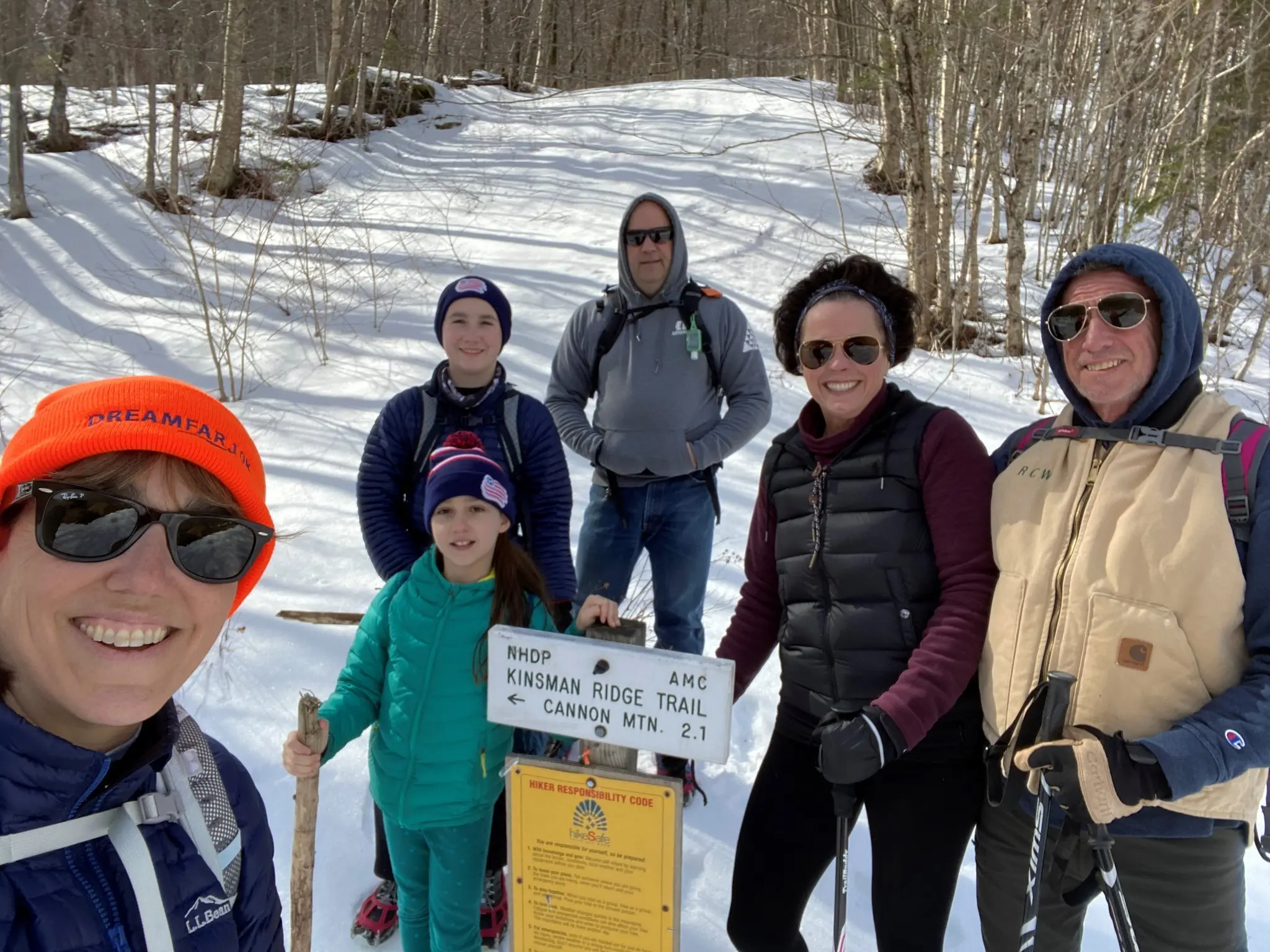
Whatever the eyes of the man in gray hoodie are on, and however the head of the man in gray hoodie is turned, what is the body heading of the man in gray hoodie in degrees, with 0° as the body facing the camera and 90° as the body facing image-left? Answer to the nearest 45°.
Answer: approximately 0°

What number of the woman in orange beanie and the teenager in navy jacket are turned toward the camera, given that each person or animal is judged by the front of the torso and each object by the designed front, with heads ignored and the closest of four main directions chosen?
2

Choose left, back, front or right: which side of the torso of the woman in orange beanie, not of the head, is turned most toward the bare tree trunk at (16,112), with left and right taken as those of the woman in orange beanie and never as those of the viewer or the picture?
back

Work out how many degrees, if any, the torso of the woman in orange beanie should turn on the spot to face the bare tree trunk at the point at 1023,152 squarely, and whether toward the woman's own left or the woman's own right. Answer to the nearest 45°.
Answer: approximately 135° to the woman's own left

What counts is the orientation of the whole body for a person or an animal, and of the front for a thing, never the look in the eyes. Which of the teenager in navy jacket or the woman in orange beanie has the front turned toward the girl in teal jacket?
the teenager in navy jacket

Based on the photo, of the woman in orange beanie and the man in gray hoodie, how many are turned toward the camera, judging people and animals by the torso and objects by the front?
2
